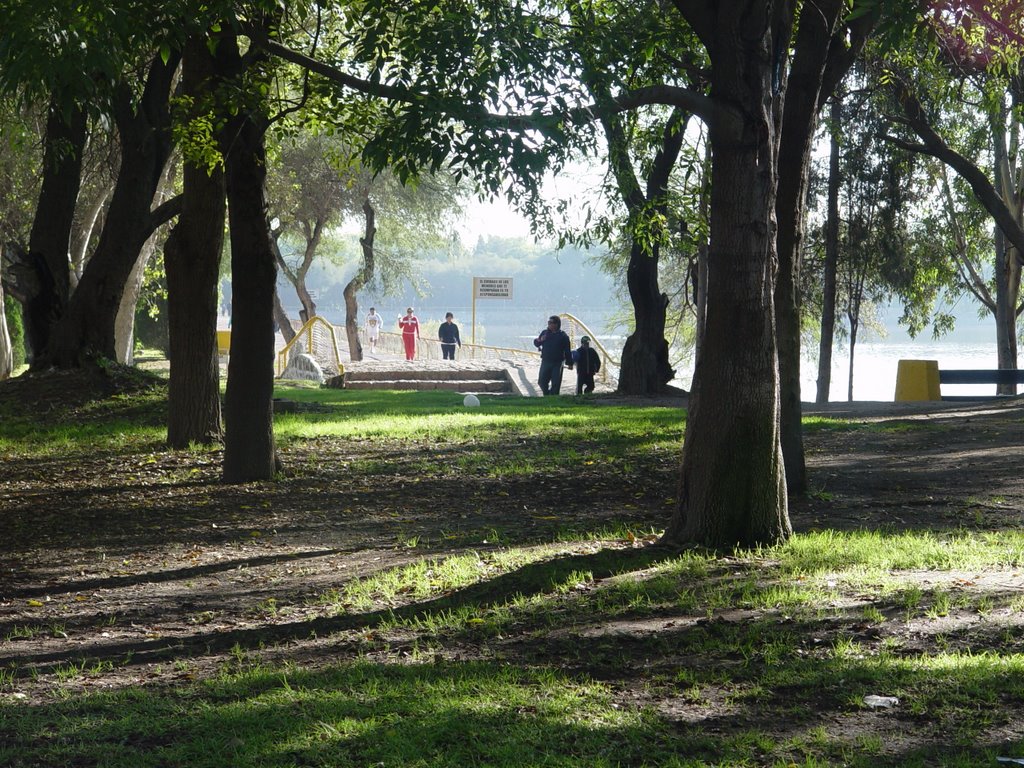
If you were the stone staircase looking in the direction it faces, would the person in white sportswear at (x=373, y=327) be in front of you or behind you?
behind

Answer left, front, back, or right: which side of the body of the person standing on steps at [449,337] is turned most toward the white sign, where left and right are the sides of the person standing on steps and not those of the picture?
back

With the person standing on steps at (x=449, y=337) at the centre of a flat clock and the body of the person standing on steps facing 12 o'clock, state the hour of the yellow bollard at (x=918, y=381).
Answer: The yellow bollard is roughly at 11 o'clock from the person standing on steps.

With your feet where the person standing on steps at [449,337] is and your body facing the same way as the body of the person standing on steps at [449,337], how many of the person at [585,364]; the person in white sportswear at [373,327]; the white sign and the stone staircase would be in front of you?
2

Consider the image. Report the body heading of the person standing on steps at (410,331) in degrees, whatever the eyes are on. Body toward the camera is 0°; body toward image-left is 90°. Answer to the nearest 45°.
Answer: approximately 0°

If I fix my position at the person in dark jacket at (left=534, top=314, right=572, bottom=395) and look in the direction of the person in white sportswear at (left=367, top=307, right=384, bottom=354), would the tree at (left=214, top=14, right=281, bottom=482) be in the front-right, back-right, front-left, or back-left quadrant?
back-left

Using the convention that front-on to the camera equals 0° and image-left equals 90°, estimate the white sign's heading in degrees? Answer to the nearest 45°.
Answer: approximately 0°

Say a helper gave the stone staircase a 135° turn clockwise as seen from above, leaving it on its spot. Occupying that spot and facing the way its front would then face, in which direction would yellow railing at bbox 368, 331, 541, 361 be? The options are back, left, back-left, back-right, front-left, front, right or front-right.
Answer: front-right

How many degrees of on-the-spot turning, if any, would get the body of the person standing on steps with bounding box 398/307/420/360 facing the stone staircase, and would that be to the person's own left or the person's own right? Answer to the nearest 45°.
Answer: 0° — they already face it
